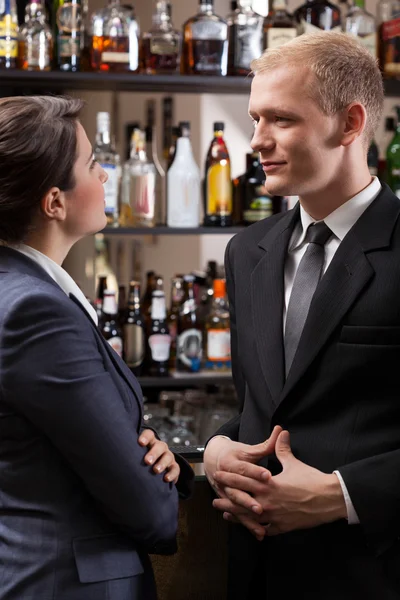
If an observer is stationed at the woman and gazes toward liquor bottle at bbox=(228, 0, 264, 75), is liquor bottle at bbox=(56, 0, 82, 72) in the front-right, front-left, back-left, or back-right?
front-left

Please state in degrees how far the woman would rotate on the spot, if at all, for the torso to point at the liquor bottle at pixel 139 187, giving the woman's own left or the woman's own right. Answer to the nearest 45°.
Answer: approximately 90° to the woman's own left

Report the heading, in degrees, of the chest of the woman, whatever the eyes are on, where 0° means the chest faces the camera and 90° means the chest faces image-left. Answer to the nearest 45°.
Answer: approximately 270°

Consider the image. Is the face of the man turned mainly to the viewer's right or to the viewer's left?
to the viewer's left

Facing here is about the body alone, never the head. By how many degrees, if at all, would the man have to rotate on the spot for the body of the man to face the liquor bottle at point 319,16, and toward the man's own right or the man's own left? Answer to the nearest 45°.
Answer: approximately 135° to the man's own right

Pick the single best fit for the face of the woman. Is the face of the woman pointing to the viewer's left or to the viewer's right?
to the viewer's right

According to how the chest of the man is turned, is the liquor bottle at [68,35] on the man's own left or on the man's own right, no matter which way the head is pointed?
on the man's own right

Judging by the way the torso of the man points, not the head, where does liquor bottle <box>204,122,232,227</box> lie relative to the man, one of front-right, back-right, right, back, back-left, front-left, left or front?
back-right

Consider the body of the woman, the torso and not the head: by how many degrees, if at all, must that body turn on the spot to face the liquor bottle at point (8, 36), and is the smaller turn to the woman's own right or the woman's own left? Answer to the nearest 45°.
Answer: approximately 90° to the woman's own left

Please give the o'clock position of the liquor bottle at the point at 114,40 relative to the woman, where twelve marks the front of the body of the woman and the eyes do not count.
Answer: The liquor bottle is roughly at 9 o'clock from the woman.

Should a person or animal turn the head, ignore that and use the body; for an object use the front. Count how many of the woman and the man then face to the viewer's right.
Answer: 1

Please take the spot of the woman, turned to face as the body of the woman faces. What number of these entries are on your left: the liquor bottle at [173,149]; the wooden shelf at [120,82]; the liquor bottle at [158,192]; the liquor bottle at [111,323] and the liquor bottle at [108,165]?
5
